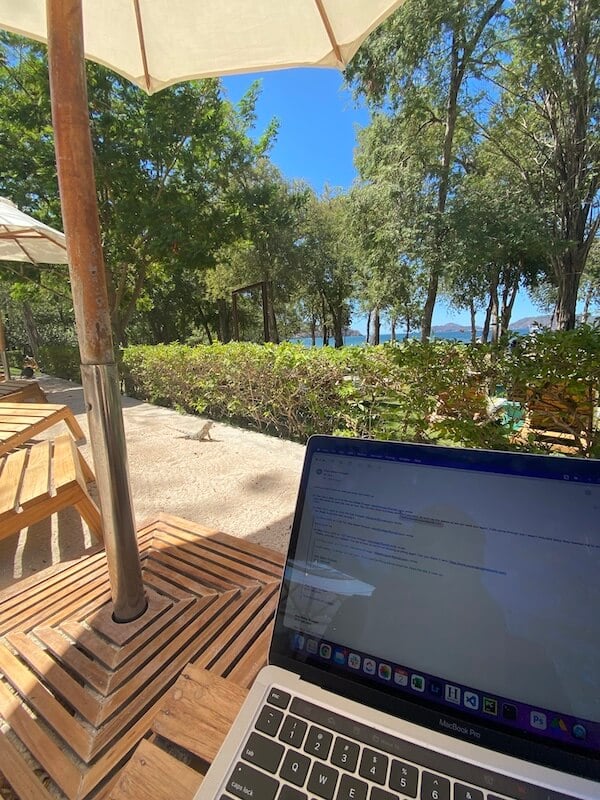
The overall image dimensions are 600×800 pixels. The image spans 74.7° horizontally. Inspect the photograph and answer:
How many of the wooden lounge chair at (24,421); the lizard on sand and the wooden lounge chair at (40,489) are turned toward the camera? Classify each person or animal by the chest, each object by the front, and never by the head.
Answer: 0

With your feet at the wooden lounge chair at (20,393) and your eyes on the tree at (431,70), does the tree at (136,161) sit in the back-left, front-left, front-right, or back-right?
front-left

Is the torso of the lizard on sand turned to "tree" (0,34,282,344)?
no

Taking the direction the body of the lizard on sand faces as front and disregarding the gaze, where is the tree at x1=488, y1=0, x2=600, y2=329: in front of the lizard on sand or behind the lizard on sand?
in front

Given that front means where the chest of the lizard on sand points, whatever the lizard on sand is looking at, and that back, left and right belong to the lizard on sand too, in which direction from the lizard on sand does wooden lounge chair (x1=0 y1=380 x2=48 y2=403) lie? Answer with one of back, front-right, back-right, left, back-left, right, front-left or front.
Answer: back-left

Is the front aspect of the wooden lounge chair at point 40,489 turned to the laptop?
no

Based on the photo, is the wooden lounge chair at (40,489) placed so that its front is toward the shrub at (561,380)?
no

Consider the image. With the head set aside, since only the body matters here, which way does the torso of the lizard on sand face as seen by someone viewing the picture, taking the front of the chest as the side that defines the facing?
to the viewer's right

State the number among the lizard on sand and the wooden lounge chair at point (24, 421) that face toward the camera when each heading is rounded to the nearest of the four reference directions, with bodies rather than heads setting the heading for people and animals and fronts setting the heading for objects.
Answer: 0
